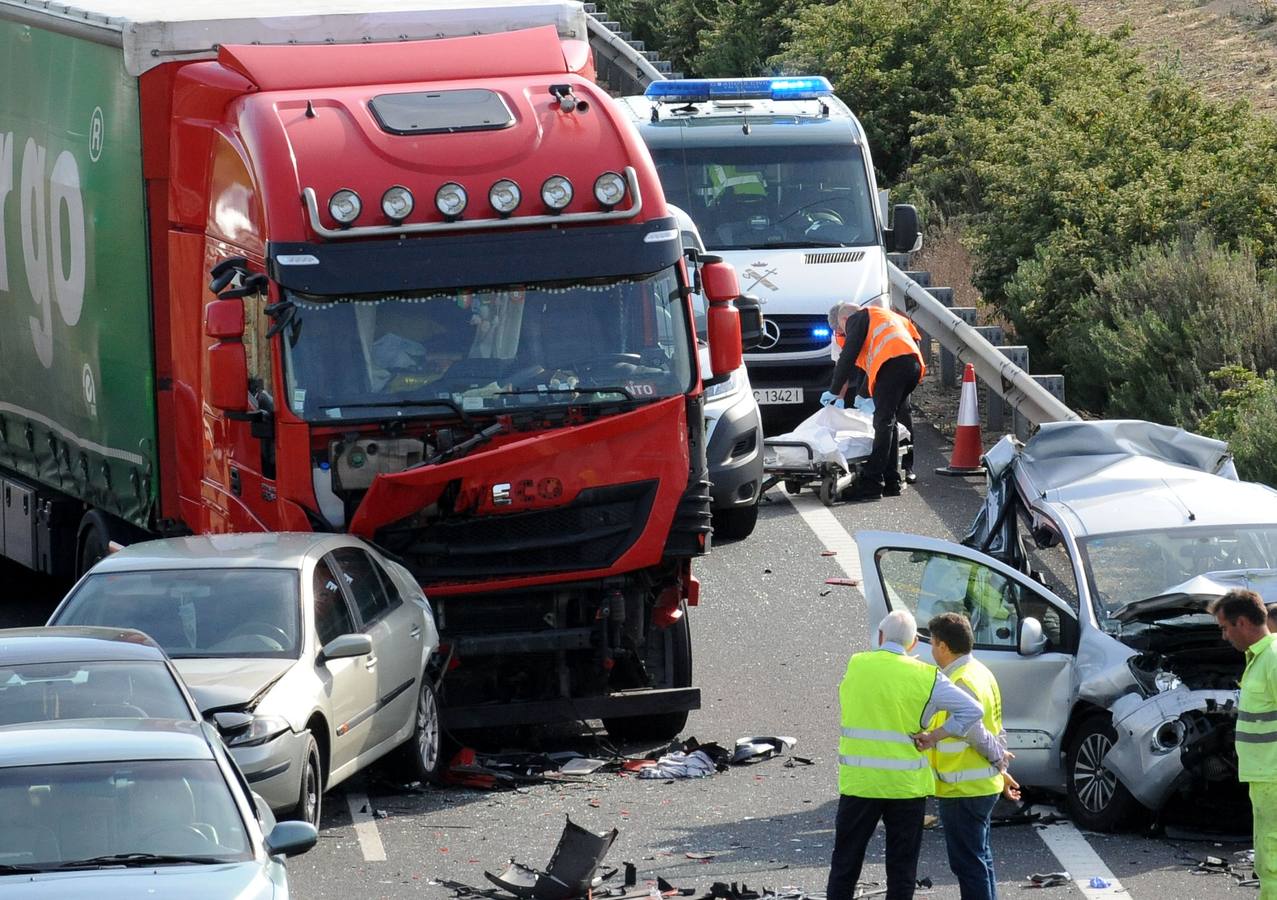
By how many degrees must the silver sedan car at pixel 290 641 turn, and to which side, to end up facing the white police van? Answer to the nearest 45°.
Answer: approximately 180°

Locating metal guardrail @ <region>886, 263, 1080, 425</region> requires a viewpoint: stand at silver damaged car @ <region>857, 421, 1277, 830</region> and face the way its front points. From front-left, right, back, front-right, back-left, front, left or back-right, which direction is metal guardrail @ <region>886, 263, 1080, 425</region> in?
back-left

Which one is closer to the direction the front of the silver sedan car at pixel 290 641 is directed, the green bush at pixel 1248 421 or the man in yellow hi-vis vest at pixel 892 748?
the man in yellow hi-vis vest

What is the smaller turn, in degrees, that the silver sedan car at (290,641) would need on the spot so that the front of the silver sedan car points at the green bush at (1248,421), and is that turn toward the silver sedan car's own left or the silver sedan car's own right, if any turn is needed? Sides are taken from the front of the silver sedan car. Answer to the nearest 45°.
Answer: approximately 180°

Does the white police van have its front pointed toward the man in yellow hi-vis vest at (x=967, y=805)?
yes

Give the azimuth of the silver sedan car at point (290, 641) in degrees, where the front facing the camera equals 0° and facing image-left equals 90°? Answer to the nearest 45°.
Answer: approximately 45°

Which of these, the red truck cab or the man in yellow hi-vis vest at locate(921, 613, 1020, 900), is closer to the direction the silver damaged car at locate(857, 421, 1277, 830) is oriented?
the man in yellow hi-vis vest

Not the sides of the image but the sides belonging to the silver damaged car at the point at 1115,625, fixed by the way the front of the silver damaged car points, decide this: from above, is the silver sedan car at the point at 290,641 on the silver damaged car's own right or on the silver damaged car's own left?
on the silver damaged car's own right

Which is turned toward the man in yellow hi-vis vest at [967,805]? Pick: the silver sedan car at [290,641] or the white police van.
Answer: the white police van

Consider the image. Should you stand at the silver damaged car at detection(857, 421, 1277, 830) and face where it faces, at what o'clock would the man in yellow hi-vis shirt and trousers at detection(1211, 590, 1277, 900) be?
The man in yellow hi-vis shirt and trousers is roughly at 1 o'clock from the silver damaged car.

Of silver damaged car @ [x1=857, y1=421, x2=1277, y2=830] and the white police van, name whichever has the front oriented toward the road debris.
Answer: the white police van
